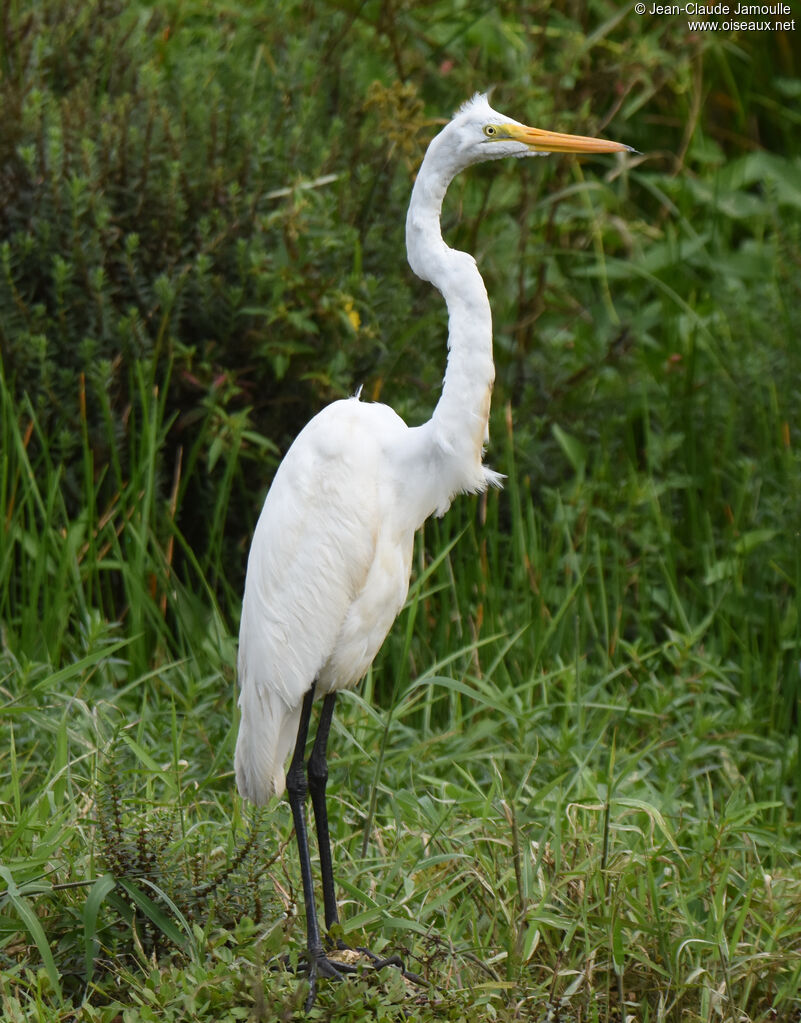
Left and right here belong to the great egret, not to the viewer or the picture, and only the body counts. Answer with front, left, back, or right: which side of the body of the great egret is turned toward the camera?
right
